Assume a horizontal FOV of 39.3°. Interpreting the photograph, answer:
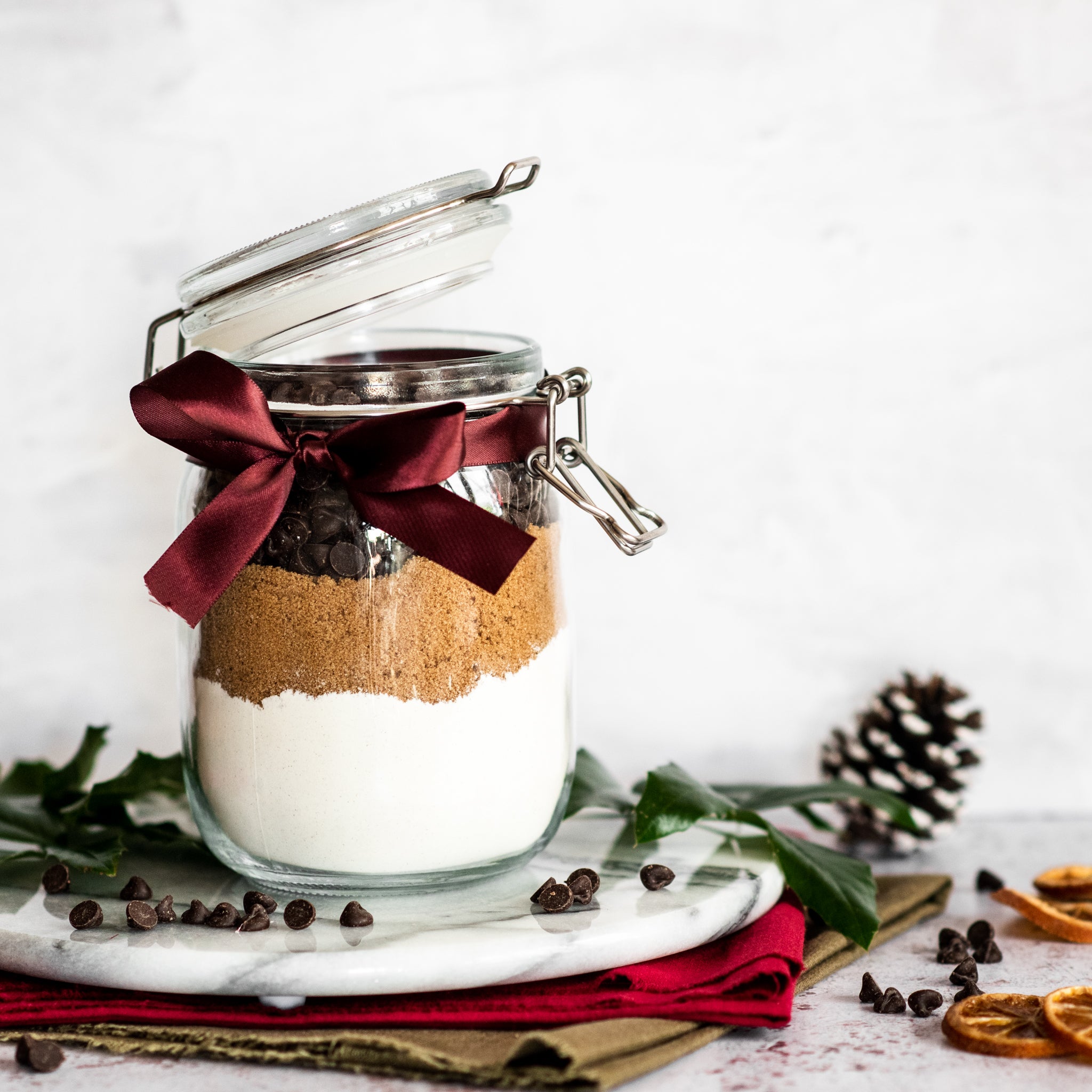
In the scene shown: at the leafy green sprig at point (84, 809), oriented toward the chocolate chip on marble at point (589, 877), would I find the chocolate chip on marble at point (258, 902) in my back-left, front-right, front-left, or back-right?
front-right

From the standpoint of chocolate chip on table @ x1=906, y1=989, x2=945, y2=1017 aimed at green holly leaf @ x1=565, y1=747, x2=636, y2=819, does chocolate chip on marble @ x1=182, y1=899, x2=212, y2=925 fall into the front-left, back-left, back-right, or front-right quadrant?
front-left

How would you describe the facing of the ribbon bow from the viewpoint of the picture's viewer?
facing the viewer

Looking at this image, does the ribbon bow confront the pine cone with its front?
no
